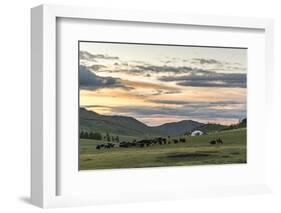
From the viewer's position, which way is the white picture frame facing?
facing the viewer and to the right of the viewer
